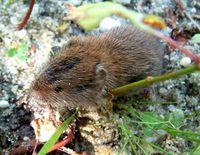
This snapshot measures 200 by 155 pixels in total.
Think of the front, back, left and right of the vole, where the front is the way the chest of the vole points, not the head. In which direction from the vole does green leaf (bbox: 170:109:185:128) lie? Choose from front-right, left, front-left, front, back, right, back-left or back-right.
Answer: left

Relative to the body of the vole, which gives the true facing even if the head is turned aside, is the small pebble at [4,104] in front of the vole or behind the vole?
in front

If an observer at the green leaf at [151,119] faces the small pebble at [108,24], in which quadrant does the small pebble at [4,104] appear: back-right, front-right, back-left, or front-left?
front-left

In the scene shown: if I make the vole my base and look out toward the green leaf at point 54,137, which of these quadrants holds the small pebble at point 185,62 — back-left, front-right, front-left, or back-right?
back-left

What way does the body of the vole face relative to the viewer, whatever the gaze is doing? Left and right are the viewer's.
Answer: facing the viewer and to the left of the viewer

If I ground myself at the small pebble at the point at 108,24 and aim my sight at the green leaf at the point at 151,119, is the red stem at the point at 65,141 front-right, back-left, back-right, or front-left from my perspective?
front-right

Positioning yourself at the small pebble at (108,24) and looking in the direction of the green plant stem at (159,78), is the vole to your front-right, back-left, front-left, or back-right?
front-right

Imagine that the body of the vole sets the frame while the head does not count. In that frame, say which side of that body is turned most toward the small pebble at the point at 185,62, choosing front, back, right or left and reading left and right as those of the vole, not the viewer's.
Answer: back
